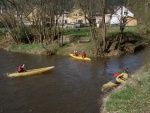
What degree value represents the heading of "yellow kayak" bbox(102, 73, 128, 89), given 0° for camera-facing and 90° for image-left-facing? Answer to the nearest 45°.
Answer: approximately 45°

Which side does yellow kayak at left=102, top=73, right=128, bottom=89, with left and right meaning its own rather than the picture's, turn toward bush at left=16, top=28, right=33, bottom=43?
right
